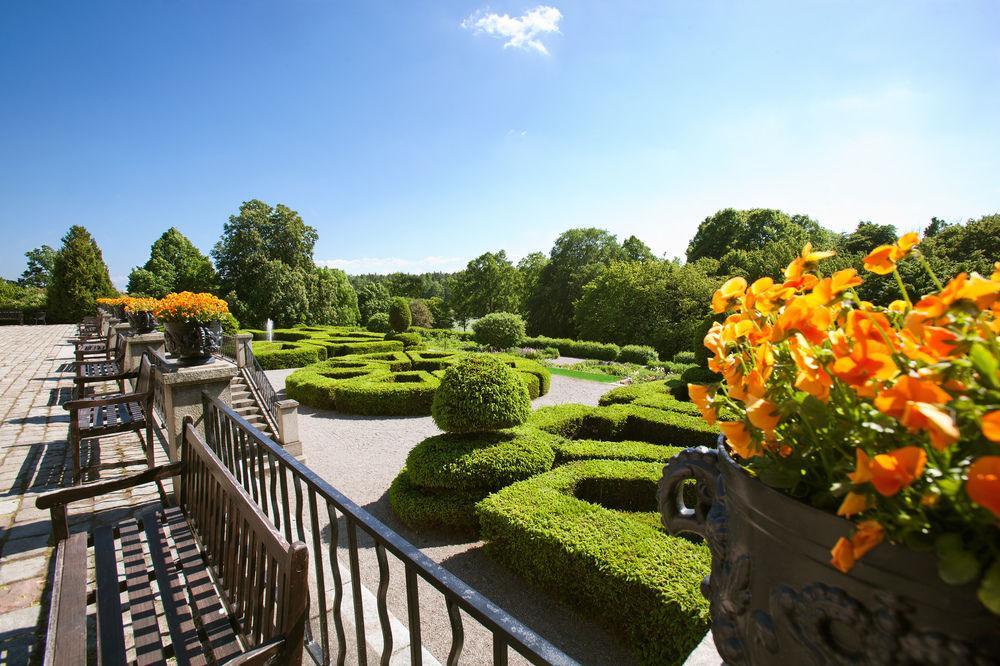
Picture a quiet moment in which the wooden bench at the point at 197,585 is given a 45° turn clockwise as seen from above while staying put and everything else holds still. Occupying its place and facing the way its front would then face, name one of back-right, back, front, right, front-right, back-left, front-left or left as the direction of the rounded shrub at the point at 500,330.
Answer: right

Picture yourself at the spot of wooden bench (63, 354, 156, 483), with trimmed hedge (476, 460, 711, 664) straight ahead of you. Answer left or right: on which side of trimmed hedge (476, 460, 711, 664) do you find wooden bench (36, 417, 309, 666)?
right

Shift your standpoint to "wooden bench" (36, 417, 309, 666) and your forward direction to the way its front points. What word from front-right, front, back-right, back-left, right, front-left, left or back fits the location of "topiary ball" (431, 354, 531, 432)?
back-right

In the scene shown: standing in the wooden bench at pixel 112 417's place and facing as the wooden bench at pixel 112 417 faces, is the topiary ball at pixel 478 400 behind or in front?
behind

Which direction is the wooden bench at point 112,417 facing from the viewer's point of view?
to the viewer's left

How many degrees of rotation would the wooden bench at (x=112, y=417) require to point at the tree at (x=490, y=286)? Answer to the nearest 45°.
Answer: approximately 135° to its right

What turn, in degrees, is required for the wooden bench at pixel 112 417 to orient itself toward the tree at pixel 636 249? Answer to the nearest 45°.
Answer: approximately 135° to its right

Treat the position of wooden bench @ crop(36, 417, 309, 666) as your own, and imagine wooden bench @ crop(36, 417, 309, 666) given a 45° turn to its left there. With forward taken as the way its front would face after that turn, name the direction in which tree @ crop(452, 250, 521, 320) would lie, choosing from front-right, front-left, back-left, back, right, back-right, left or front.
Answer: back

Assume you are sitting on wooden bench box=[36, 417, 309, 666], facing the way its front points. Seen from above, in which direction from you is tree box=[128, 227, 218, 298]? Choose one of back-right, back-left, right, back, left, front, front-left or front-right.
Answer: right

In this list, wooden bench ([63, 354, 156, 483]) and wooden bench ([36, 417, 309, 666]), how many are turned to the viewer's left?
2

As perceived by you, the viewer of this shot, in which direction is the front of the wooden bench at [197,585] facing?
facing to the left of the viewer

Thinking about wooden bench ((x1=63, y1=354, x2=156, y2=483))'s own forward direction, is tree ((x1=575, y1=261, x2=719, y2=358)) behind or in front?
behind

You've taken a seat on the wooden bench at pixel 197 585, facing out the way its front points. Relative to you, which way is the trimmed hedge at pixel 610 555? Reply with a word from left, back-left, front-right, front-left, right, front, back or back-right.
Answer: back

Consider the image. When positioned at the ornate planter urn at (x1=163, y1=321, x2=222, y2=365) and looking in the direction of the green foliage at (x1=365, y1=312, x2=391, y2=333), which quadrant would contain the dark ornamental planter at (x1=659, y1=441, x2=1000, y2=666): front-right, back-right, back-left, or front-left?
back-right

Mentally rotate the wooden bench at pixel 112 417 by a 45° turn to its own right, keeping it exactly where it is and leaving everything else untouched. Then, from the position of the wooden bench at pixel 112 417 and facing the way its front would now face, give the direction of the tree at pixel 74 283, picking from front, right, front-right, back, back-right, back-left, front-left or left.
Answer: front-right
